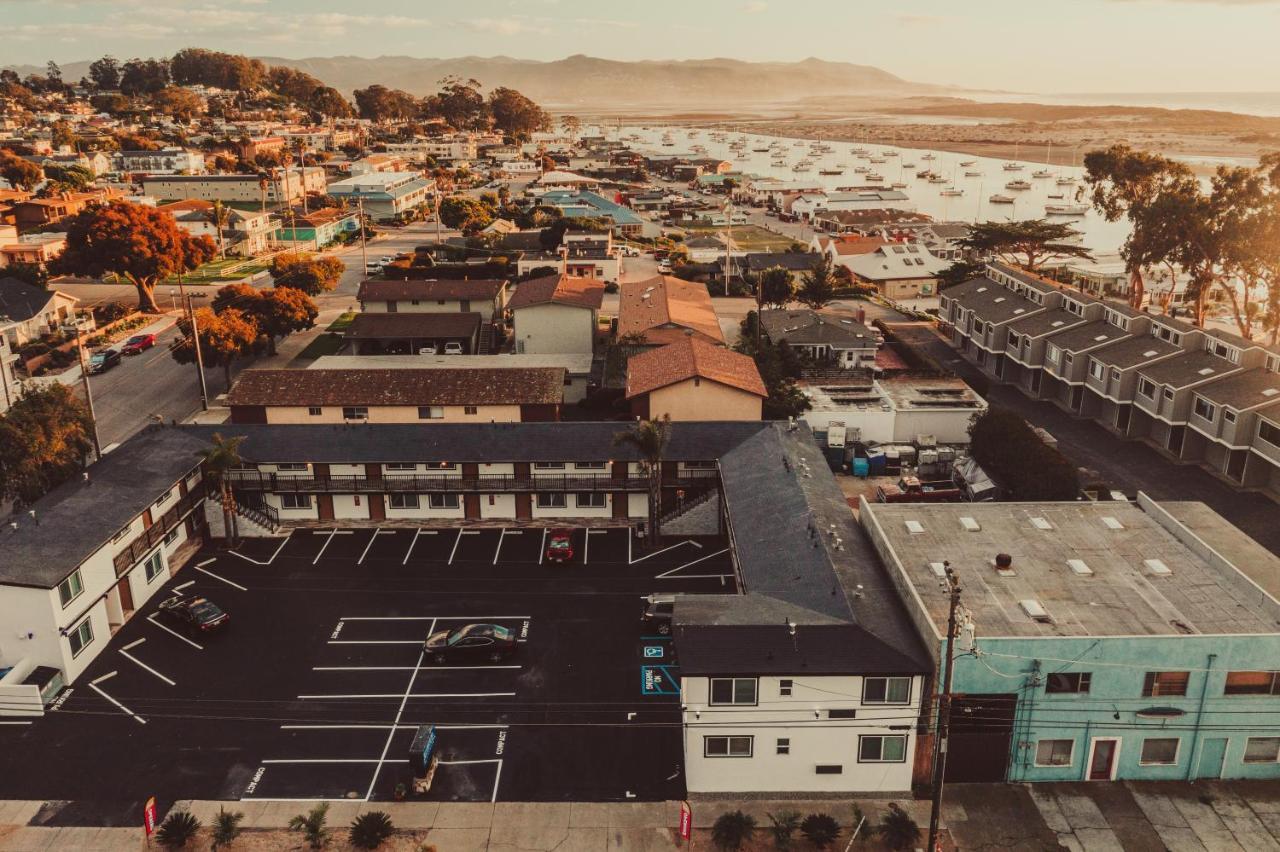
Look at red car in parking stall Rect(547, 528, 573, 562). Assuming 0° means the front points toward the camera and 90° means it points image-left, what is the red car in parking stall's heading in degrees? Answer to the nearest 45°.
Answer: approximately 180°

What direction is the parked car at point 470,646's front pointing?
to the viewer's left

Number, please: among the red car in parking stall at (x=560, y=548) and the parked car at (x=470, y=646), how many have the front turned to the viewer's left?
1

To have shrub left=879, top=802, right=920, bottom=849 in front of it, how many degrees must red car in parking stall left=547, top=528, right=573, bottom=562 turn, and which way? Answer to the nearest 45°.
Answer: approximately 135° to its right

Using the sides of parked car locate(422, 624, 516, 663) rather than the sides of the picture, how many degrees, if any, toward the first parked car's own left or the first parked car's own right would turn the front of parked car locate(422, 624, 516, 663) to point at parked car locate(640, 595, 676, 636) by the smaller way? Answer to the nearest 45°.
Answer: approximately 180°

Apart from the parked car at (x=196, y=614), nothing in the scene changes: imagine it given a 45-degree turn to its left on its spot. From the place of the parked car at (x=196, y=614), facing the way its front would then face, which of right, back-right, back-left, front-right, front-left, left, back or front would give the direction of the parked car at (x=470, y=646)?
back-left

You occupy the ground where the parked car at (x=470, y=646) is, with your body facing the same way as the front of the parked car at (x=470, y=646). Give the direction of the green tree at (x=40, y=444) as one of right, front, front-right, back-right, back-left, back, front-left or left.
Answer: front-right

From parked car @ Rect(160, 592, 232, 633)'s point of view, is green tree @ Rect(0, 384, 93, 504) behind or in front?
in front

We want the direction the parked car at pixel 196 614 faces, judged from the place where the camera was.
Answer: facing away from the viewer and to the left of the viewer

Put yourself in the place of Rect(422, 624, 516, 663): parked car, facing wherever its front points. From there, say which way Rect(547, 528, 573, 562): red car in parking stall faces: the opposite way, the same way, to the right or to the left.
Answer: to the right

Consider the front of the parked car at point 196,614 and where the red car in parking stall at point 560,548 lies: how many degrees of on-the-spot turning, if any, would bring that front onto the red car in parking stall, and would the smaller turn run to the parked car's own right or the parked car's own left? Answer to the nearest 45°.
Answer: approximately 135° to the parked car's own right

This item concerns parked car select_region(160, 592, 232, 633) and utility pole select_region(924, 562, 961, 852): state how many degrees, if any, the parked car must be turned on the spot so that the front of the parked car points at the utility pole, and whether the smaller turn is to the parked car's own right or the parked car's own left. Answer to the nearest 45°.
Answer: approximately 180°

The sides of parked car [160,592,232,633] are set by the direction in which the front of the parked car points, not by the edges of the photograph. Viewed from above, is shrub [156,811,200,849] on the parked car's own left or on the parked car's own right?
on the parked car's own left

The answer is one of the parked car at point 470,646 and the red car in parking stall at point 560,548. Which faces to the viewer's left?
the parked car

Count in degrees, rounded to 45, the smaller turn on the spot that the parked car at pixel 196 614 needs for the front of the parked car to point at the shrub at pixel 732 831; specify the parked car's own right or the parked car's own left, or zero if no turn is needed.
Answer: approximately 180°
